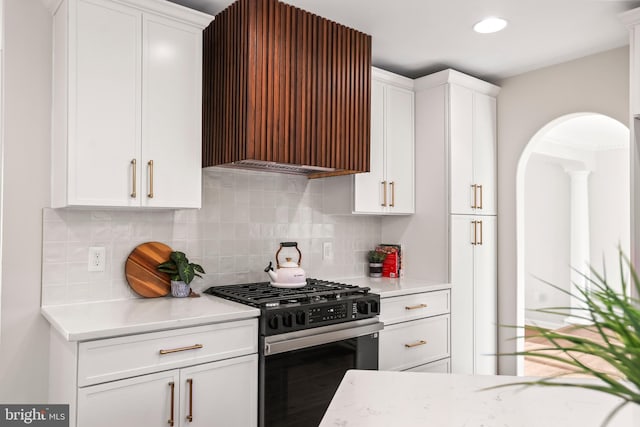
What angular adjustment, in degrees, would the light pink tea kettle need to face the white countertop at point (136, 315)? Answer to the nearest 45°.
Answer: approximately 45° to its left

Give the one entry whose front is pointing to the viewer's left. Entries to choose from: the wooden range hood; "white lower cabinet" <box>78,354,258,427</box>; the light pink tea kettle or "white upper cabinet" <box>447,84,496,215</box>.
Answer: the light pink tea kettle

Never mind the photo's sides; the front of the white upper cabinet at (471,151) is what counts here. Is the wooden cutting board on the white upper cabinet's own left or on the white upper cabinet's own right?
on the white upper cabinet's own right

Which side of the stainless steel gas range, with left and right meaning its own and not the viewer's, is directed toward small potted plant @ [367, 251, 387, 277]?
left

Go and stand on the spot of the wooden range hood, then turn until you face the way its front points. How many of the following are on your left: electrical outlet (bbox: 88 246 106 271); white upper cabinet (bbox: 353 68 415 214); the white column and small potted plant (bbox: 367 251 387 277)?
3

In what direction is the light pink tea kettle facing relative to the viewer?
to the viewer's left

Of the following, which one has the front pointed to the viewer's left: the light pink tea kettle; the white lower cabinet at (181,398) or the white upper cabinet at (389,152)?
the light pink tea kettle

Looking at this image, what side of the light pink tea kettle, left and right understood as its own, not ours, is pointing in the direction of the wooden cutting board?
front

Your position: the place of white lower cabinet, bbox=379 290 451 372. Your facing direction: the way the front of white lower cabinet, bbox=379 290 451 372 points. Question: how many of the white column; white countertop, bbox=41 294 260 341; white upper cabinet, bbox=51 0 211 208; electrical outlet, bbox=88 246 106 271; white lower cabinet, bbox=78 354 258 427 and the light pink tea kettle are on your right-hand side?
5

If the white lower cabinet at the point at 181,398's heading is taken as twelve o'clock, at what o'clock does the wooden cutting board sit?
The wooden cutting board is roughly at 7 o'clock from the white lower cabinet.
